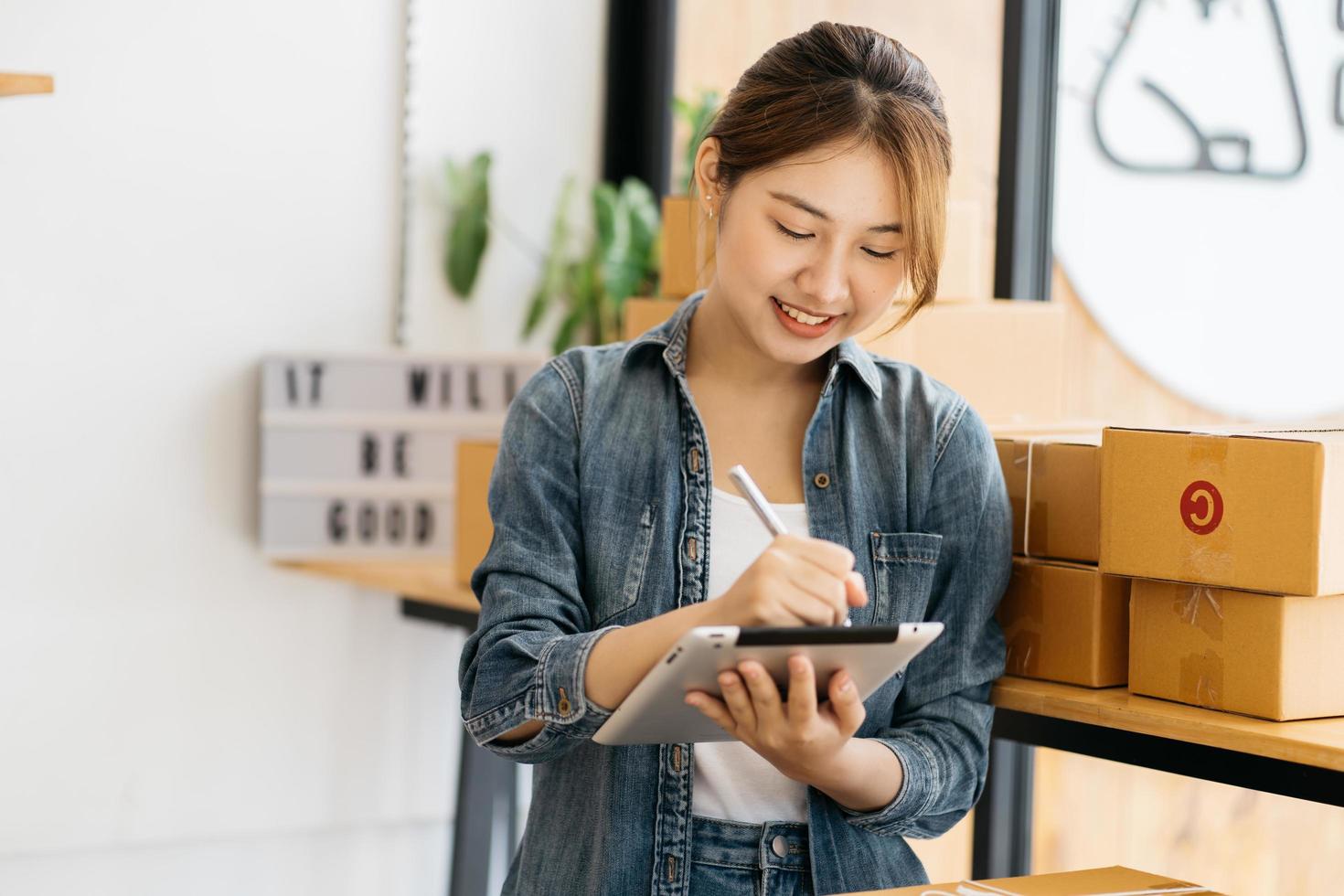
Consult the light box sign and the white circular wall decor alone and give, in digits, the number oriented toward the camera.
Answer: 2

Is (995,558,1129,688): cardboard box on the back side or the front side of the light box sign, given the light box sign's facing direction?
on the front side

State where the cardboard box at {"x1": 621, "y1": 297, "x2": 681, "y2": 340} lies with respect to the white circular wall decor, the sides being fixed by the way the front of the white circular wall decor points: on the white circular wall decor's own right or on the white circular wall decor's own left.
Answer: on the white circular wall decor's own right

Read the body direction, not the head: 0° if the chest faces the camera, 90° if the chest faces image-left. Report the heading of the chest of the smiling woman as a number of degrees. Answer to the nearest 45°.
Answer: approximately 0°

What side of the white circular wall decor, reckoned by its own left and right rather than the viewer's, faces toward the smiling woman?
front

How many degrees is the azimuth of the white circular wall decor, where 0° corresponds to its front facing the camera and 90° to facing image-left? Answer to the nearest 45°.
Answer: approximately 0°

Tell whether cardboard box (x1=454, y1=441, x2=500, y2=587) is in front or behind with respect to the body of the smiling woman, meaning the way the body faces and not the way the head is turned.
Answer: behind

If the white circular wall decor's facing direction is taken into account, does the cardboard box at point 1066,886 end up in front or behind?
in front
